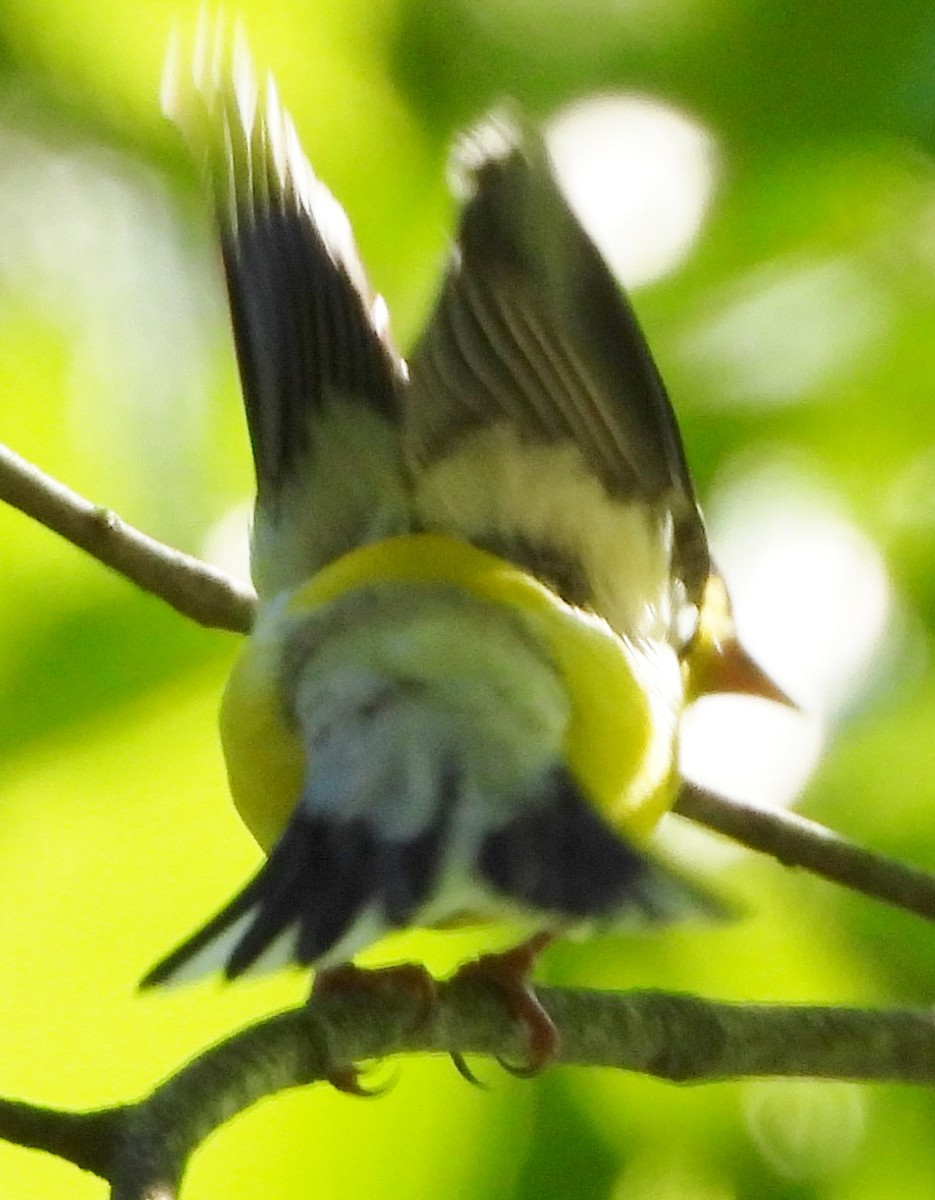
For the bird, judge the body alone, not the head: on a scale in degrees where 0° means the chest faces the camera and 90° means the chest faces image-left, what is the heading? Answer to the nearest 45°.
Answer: approximately 225°

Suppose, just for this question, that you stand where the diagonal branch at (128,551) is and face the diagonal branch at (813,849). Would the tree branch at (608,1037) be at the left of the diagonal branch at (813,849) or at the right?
right
